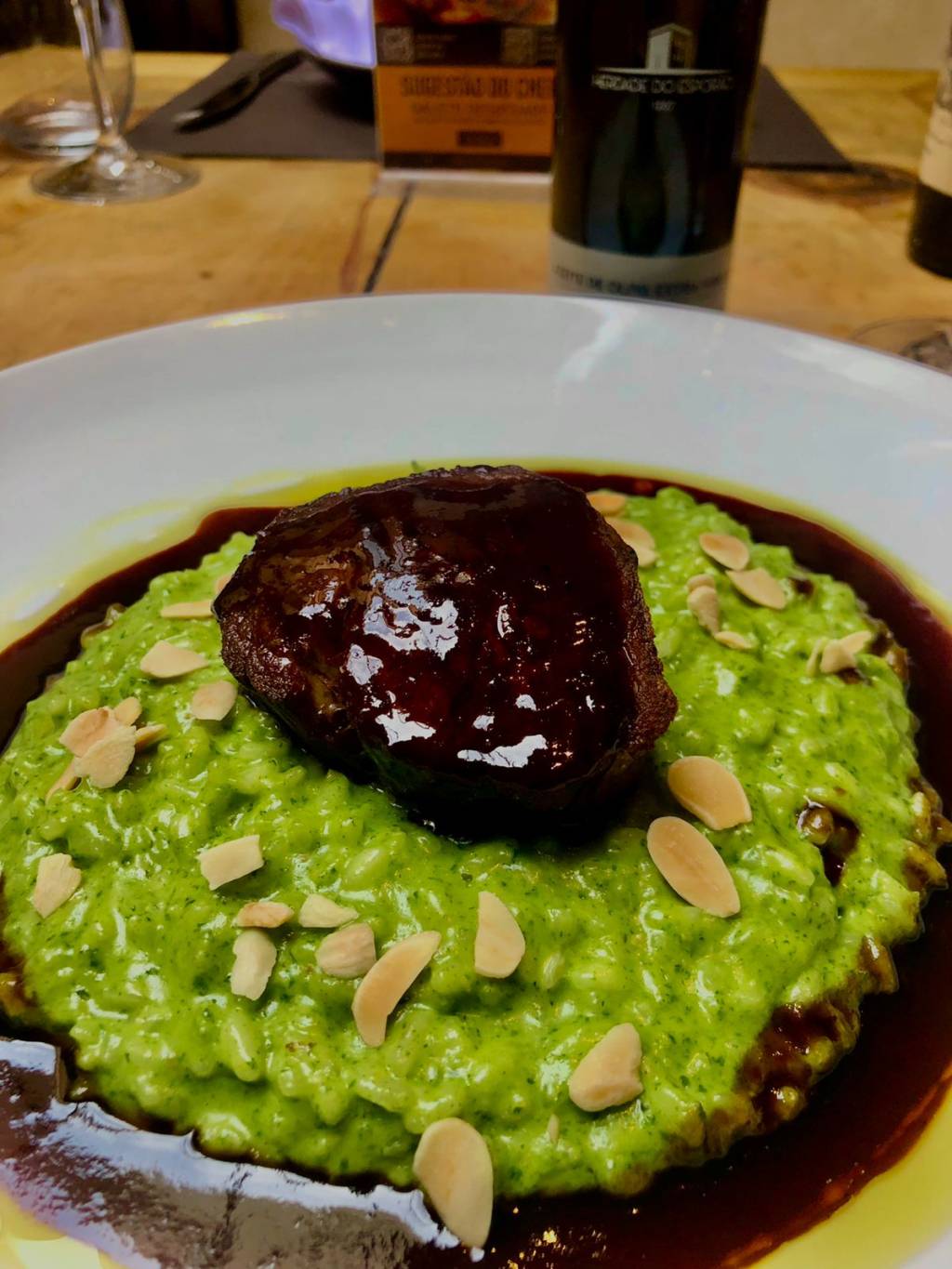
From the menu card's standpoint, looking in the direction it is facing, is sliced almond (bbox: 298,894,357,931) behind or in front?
in front

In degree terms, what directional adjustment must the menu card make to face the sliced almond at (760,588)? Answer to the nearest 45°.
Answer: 0° — it already faces it

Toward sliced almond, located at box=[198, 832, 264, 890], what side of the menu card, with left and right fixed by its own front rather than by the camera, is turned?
front

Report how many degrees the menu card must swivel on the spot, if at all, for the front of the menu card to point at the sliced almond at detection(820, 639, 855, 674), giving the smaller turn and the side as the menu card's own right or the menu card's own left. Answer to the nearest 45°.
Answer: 0° — it already faces it

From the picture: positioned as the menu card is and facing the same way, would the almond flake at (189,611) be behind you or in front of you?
in front

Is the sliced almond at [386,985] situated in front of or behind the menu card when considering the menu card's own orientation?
in front

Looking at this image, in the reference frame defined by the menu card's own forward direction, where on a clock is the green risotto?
The green risotto is roughly at 12 o'clock from the menu card.

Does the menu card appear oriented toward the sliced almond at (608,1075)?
yes

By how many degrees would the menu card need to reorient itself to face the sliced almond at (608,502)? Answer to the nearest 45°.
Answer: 0° — it already faces it

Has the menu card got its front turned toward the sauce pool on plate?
yes

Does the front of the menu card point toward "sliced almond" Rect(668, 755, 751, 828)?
yes

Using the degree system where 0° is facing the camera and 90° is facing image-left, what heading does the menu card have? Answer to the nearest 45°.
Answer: approximately 0°

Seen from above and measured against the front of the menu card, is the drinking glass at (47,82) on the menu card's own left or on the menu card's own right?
on the menu card's own right
